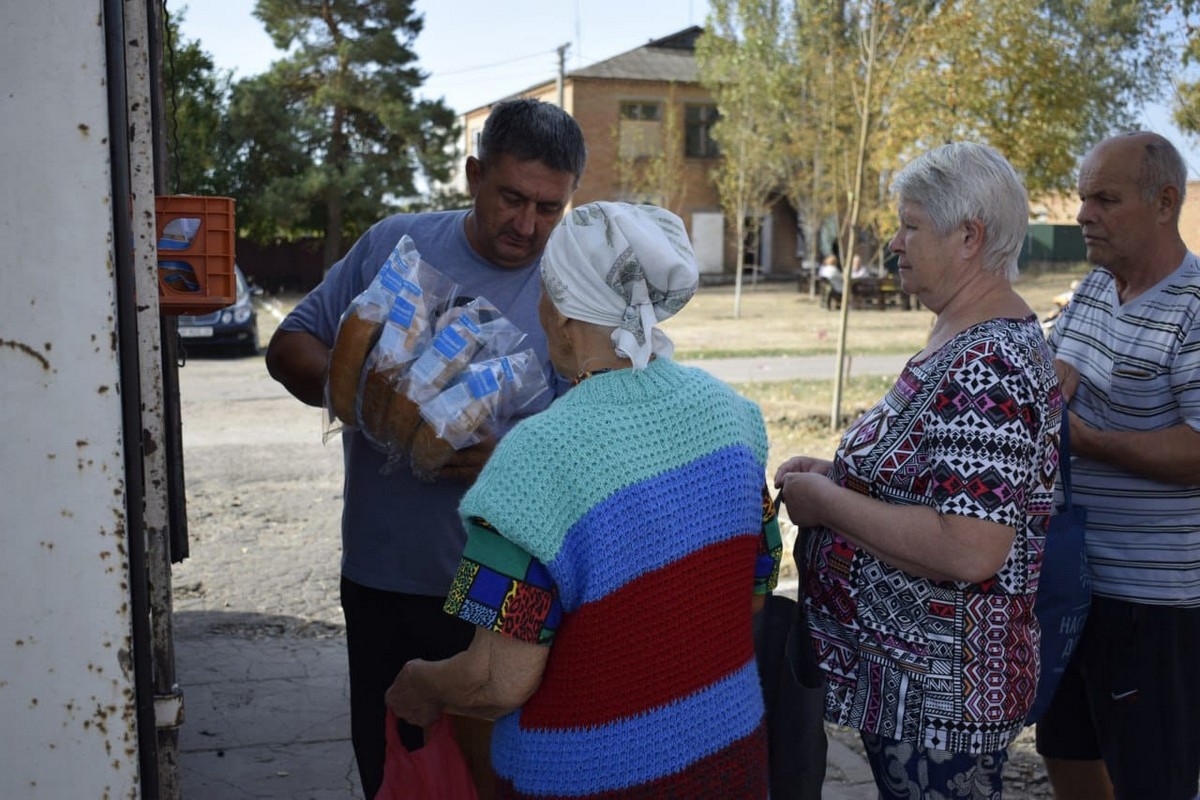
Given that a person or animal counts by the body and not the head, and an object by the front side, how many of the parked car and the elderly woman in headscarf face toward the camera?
1

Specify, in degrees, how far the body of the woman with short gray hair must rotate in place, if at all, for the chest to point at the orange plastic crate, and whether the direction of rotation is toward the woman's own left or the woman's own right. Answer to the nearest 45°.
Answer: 0° — they already face it

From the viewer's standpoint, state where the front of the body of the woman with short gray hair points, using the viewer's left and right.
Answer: facing to the left of the viewer

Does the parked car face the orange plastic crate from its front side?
yes

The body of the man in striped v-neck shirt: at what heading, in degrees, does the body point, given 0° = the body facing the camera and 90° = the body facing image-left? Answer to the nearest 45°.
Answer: approximately 45°

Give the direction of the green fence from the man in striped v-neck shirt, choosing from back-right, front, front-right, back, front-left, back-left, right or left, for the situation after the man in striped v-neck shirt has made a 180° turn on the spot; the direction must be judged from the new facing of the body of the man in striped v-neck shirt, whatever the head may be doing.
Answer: front-left

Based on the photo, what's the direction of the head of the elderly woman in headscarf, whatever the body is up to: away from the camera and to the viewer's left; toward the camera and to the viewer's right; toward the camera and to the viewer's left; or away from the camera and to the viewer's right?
away from the camera and to the viewer's left
